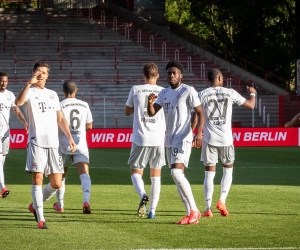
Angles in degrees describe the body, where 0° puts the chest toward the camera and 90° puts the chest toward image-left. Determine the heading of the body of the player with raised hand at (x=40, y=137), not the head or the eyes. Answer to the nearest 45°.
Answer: approximately 0°

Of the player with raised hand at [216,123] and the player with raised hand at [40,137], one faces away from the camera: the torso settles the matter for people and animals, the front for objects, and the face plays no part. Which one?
the player with raised hand at [216,123]

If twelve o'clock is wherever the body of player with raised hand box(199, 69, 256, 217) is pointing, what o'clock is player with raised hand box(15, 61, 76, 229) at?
player with raised hand box(15, 61, 76, 229) is roughly at 8 o'clock from player with raised hand box(199, 69, 256, 217).

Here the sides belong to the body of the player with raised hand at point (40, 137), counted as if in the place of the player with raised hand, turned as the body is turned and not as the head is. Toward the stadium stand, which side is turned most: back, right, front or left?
back

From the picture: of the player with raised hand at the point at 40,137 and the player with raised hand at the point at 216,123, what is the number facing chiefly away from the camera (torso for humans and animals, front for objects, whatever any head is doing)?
1

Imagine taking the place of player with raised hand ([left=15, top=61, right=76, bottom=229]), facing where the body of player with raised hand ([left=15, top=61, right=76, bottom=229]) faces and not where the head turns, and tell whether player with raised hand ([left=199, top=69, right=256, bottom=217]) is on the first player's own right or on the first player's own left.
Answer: on the first player's own left

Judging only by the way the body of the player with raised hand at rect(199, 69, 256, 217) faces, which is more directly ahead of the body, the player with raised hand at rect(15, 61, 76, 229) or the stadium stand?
the stadium stand

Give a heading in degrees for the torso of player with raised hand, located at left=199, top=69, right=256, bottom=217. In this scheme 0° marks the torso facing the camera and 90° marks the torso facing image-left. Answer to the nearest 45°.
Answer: approximately 180°

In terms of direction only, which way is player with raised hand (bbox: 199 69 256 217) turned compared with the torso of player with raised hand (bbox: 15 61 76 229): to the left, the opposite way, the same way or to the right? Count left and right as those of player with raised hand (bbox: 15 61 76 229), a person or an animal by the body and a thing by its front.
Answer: the opposite way
